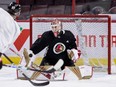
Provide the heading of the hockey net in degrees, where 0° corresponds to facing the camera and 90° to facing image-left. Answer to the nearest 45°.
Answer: approximately 0°
